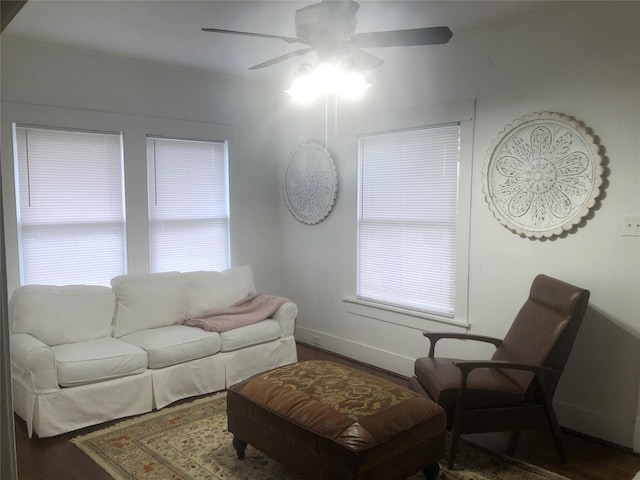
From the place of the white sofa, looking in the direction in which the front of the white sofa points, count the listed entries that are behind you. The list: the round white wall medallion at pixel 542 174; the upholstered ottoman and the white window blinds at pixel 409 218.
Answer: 0

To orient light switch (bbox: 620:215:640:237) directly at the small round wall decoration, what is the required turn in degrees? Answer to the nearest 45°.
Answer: approximately 90° to its right

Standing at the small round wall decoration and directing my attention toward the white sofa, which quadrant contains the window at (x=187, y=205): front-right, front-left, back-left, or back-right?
front-right

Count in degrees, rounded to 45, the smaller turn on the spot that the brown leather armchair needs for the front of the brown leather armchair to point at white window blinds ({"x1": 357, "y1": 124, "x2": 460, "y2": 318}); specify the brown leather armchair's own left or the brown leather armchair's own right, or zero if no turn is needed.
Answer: approximately 90° to the brown leather armchair's own right

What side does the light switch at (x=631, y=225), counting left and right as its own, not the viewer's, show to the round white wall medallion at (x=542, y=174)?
right

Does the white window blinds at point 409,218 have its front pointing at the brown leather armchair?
no

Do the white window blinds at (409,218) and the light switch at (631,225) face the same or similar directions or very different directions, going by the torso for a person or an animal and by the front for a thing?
same or similar directions

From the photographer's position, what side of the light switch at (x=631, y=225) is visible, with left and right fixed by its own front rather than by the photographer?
front

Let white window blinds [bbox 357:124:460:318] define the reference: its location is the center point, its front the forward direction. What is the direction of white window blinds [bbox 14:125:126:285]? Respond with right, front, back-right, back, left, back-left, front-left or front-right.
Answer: front-right

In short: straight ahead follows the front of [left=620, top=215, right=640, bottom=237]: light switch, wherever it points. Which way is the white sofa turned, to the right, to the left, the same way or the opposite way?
to the left

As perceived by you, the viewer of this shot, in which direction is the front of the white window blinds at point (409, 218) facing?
facing the viewer and to the left of the viewer

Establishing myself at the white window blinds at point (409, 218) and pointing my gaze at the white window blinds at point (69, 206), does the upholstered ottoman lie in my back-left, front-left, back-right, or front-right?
front-left

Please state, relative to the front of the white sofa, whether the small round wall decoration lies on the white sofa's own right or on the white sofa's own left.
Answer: on the white sofa's own left

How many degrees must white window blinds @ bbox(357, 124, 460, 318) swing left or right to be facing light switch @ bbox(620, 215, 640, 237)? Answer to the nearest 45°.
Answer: approximately 90° to its left

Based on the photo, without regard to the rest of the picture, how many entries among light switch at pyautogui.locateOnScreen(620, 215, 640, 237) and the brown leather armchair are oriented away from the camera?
0

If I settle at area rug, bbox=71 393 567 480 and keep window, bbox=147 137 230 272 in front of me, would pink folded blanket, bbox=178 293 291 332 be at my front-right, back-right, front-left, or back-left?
front-right

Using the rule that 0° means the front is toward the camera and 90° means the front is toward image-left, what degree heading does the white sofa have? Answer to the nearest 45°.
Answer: approximately 315°

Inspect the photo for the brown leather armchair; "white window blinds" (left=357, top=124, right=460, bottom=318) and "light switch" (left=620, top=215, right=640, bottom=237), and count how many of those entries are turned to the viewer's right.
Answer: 0

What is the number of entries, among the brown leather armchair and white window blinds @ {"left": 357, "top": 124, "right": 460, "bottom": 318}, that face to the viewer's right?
0
